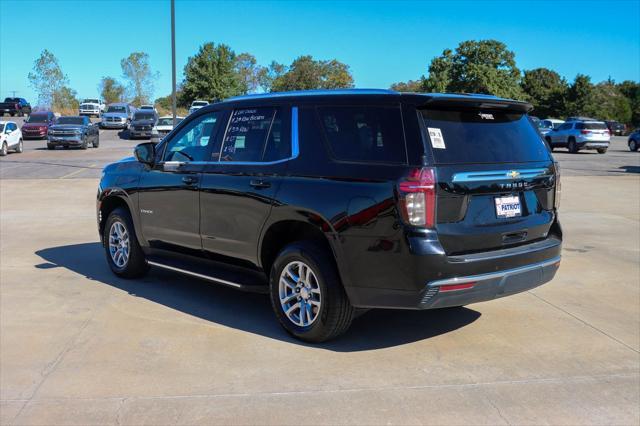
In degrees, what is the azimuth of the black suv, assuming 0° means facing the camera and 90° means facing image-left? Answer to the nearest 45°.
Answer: approximately 135°

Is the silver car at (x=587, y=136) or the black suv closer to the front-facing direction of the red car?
the black suv

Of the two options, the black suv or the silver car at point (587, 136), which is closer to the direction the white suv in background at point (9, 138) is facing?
the black suv

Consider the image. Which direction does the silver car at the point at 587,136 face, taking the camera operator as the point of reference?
facing away from the viewer and to the left of the viewer

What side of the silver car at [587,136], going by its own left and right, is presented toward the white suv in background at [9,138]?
left

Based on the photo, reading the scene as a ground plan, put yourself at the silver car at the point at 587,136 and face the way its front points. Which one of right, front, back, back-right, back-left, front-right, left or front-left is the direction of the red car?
front-left

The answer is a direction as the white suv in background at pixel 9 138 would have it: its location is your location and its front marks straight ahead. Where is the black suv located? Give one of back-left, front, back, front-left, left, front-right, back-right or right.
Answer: front-left

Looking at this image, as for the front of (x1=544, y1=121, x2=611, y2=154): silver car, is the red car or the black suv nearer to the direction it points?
the red car

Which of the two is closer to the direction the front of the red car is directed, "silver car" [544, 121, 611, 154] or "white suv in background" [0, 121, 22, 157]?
the white suv in background
